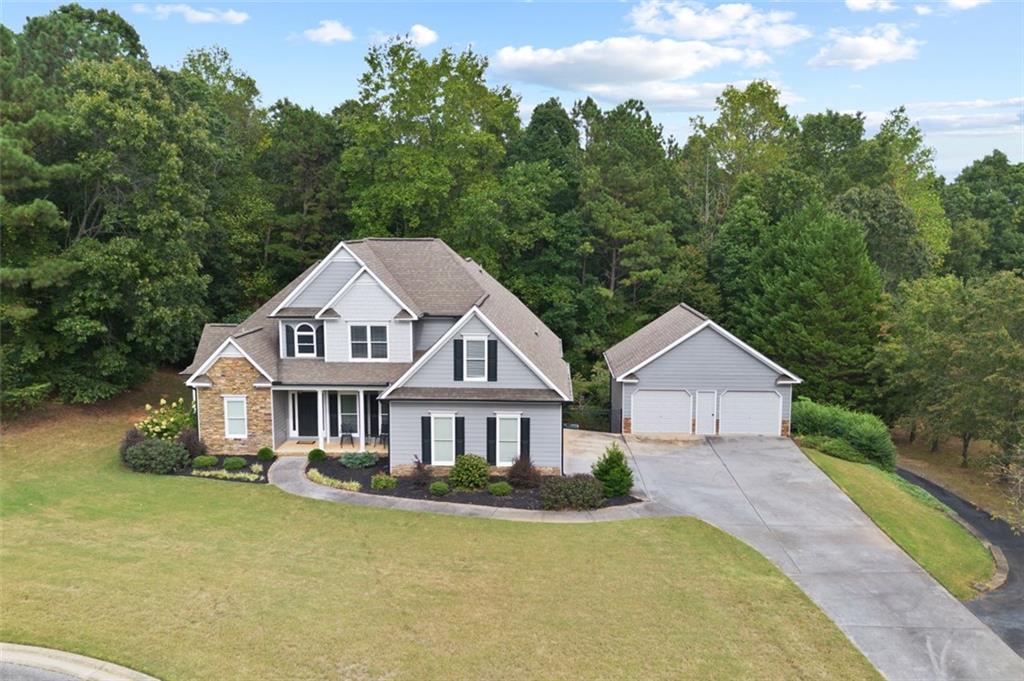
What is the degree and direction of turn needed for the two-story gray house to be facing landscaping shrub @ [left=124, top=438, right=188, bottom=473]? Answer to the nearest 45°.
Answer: approximately 90° to its right

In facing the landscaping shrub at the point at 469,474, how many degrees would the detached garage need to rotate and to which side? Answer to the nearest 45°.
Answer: approximately 45° to its right

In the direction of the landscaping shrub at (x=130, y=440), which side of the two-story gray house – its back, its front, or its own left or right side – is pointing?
right

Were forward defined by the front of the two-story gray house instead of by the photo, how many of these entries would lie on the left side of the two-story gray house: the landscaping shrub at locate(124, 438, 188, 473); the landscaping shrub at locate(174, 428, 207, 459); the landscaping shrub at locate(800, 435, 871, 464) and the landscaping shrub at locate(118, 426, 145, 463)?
1

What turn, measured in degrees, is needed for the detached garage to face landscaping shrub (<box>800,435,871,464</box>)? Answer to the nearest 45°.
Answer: approximately 90° to its left

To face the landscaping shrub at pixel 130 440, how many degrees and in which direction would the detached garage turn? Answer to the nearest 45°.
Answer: approximately 90° to its right

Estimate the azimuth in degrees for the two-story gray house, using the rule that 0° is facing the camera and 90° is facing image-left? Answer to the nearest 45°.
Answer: approximately 0°

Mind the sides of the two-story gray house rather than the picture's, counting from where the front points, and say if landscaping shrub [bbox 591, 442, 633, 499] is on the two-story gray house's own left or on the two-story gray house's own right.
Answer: on the two-story gray house's own left

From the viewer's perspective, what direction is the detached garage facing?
toward the camera

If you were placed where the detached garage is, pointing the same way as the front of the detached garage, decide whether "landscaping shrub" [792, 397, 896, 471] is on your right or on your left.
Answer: on your left

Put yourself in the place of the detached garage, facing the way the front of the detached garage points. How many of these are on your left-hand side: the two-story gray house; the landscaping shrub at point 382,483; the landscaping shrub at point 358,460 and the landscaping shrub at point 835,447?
1

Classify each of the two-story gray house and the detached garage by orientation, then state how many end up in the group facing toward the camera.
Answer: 2

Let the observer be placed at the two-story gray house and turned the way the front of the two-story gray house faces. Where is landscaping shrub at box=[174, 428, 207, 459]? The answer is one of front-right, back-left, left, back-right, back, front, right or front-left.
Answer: right

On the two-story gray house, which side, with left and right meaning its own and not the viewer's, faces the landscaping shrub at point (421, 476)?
front

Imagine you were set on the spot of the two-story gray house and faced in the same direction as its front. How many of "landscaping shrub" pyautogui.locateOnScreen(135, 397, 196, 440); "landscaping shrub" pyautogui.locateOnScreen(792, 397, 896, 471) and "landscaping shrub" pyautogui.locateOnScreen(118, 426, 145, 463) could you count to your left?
1

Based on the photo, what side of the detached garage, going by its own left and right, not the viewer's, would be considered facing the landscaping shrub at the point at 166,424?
right

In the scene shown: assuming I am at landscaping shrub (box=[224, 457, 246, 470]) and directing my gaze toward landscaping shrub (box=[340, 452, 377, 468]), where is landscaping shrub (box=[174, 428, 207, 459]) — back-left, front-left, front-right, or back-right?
back-left
